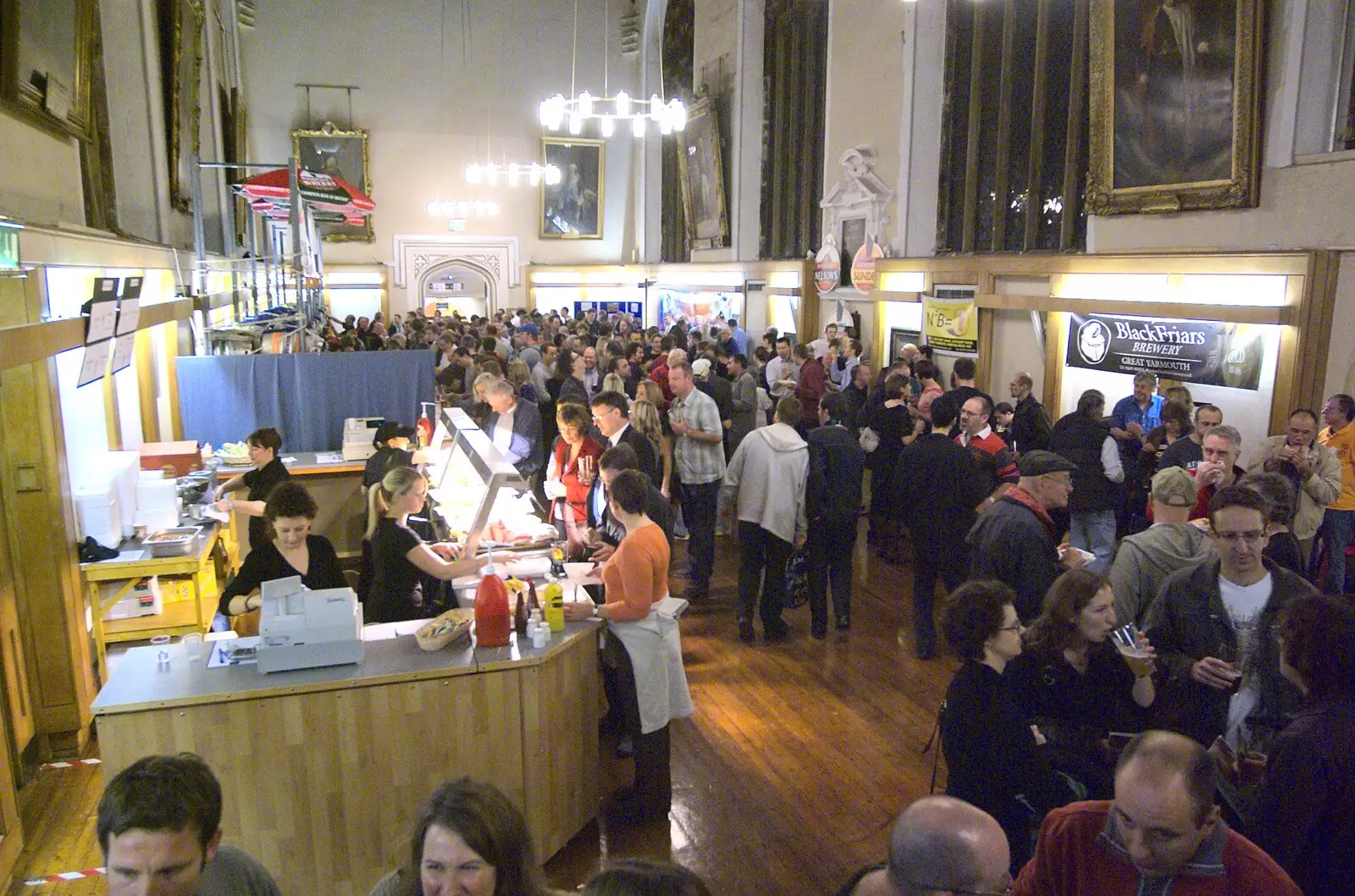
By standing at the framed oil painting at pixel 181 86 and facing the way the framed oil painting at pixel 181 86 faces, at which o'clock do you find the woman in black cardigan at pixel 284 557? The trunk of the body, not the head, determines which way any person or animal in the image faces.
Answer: The woman in black cardigan is roughly at 3 o'clock from the framed oil painting.

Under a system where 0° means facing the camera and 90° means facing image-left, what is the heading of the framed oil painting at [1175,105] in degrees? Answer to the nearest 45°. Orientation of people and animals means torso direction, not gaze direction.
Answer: approximately 45°

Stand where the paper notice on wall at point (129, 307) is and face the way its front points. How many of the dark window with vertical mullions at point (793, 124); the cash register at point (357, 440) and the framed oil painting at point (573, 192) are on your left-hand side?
3

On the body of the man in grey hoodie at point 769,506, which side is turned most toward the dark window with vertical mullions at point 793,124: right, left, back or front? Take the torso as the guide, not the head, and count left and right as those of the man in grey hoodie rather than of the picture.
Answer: front

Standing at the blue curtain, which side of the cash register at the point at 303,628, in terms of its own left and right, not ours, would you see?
front

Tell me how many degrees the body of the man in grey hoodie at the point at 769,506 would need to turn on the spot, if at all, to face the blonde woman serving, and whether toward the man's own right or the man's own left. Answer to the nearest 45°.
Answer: approximately 135° to the man's own left

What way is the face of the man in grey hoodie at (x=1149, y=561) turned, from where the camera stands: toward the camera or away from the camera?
away from the camera

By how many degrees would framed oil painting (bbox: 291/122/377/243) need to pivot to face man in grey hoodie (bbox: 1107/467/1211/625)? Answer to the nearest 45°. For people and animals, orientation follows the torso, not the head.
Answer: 0° — it already faces them

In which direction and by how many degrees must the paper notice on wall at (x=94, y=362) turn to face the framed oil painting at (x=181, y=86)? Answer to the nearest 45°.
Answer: approximately 135° to its left

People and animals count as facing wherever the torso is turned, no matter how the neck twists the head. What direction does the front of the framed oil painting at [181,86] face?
to the viewer's right
